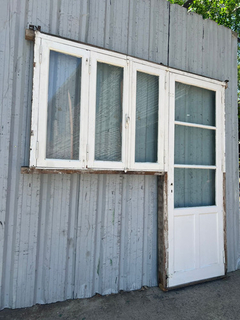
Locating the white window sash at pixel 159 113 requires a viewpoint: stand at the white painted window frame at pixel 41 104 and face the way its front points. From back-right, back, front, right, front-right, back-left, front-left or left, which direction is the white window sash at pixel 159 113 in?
front-left

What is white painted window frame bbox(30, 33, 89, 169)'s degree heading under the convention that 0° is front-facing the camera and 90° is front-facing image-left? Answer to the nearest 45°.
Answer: approximately 315°

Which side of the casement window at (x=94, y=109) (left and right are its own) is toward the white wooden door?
left

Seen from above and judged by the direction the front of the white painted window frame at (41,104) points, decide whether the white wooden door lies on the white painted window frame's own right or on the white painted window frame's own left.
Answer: on the white painted window frame's own left

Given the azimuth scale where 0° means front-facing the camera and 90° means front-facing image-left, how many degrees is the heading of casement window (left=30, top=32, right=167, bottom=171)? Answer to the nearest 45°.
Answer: approximately 315°
